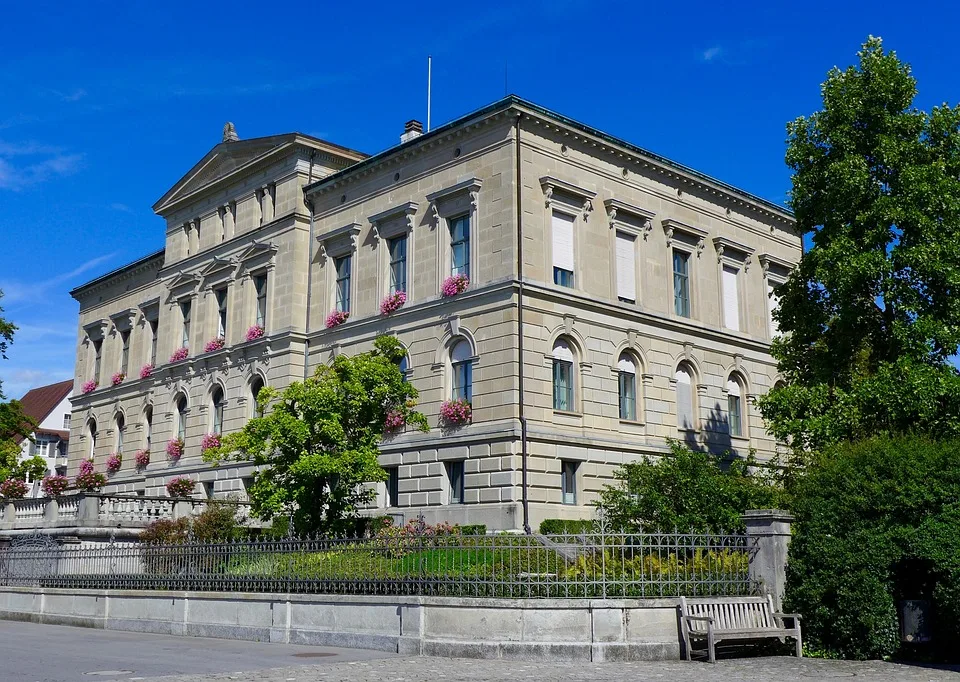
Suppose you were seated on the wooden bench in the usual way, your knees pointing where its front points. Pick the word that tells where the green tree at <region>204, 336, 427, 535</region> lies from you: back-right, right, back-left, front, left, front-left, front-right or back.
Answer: back

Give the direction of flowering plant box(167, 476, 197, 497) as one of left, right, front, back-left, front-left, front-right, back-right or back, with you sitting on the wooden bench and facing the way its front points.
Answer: back

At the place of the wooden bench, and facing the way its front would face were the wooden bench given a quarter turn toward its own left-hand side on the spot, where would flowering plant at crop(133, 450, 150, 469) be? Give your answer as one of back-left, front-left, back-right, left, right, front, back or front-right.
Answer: left

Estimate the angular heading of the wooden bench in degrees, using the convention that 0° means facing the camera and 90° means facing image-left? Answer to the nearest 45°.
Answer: approximately 315°

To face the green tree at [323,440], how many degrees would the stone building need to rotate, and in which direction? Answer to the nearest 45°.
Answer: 0° — it already faces it

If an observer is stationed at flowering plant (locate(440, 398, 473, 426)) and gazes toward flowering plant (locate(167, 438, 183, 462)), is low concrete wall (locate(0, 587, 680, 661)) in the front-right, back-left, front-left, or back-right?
back-left
